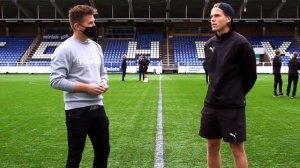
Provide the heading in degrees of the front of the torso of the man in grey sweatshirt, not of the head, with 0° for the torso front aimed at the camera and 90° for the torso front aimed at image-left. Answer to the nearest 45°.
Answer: approximately 315°

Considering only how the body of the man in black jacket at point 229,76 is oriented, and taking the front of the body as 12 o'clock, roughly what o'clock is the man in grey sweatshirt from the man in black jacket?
The man in grey sweatshirt is roughly at 1 o'clock from the man in black jacket.

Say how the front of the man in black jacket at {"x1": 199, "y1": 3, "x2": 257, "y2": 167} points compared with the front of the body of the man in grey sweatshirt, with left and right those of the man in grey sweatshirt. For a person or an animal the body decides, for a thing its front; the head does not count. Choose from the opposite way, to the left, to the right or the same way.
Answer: to the right

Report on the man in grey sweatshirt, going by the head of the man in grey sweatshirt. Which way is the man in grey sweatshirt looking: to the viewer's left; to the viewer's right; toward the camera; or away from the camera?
to the viewer's right

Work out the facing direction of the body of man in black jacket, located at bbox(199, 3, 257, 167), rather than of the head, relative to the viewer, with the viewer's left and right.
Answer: facing the viewer and to the left of the viewer

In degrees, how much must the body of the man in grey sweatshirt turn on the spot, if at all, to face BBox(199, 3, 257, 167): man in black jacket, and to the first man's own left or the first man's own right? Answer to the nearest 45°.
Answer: approximately 45° to the first man's own left

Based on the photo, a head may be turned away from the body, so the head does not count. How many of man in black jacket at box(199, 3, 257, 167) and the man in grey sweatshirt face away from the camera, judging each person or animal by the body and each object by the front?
0
